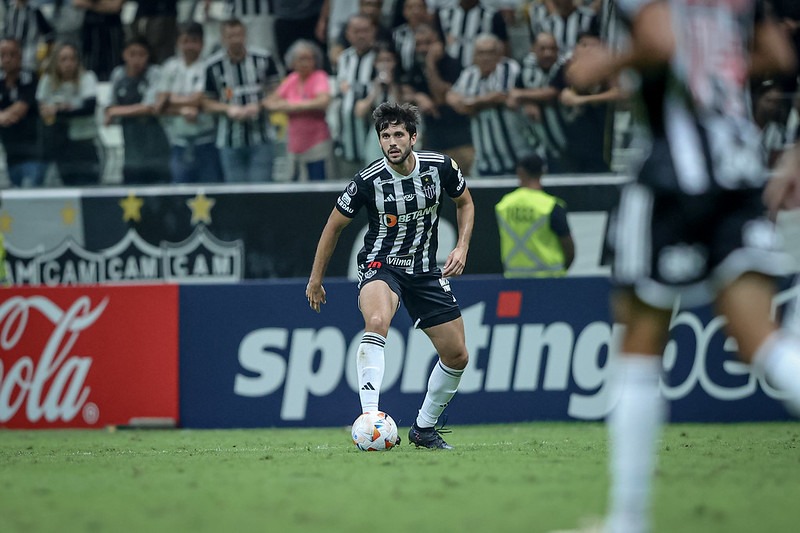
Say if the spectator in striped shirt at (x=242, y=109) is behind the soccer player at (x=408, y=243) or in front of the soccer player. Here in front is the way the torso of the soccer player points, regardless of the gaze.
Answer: behind

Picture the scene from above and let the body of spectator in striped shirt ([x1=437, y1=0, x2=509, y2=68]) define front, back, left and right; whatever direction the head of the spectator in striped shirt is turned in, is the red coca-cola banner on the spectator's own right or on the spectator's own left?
on the spectator's own right

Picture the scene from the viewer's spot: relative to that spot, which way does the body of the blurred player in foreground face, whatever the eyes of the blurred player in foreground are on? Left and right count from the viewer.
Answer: facing away from the viewer and to the left of the viewer

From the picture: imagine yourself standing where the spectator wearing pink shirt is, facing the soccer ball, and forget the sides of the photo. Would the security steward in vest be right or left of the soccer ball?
left

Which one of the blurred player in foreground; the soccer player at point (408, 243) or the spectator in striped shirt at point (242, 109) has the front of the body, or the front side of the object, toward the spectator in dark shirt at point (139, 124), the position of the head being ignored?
the blurred player in foreground

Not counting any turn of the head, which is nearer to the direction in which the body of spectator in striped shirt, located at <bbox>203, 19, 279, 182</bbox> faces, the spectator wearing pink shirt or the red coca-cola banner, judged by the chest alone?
the red coca-cola banner

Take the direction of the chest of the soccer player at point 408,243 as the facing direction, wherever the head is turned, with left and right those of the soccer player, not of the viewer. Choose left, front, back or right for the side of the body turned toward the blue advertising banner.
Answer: back

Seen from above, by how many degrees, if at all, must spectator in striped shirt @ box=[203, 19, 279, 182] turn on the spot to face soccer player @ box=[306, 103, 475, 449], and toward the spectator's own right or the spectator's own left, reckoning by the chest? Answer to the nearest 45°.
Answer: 0° — they already face them

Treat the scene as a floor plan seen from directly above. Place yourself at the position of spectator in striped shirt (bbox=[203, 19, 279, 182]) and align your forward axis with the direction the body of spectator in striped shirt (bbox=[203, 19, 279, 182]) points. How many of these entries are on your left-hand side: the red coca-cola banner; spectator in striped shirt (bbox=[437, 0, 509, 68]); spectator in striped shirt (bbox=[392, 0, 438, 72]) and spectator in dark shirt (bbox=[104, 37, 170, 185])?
2
